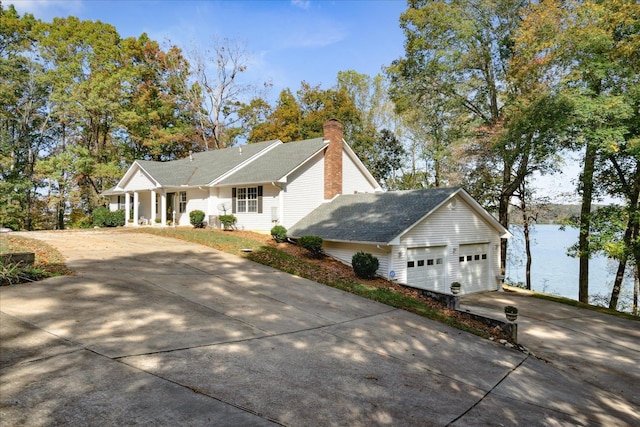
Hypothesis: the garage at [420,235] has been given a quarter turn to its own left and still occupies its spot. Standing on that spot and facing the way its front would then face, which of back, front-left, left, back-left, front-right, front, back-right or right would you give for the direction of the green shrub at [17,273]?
back

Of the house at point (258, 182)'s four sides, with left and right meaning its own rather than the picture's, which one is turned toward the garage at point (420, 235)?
left

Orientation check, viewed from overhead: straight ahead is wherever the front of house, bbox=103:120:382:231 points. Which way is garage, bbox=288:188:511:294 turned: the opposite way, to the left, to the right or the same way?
to the left

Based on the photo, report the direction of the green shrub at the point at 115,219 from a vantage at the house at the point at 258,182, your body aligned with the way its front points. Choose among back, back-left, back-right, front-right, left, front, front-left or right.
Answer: right

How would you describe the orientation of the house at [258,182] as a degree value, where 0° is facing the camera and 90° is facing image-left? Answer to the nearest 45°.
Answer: approximately 45°

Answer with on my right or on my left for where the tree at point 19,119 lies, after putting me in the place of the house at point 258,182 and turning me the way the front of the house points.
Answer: on my right

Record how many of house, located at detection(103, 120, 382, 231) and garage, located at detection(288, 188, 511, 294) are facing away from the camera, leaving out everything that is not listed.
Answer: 0

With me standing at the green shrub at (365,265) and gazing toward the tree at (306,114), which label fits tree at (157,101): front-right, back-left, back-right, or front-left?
front-left

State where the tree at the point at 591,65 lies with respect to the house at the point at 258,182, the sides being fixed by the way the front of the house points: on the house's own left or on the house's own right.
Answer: on the house's own left

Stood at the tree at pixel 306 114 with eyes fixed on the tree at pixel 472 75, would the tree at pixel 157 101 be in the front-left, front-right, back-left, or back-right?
back-right

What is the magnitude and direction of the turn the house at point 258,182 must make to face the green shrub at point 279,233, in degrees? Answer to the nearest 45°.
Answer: approximately 45° to its left

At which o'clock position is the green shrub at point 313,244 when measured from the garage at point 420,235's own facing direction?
The green shrub is roughly at 4 o'clock from the garage.

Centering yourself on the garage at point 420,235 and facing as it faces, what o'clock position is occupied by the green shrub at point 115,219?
The green shrub is roughly at 5 o'clock from the garage.

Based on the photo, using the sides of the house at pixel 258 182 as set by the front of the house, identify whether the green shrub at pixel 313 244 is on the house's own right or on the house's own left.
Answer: on the house's own left

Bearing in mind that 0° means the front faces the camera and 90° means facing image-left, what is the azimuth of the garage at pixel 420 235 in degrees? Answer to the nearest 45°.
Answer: approximately 315°
